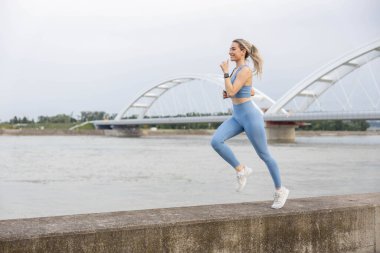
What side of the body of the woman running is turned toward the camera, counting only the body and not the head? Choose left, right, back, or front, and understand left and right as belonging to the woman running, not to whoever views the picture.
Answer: left
